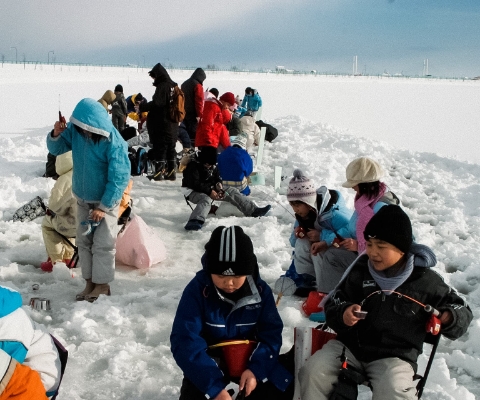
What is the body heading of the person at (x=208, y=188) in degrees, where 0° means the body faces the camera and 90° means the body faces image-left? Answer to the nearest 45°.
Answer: approximately 315°

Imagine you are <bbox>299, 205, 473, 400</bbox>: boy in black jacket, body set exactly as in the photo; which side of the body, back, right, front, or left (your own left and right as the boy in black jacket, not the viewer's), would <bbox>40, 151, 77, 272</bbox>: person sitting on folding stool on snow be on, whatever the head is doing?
right

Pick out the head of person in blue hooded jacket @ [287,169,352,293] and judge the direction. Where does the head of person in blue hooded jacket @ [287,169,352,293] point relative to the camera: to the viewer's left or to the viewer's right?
to the viewer's left

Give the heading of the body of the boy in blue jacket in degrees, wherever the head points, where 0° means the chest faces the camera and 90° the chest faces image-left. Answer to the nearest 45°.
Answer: approximately 0°

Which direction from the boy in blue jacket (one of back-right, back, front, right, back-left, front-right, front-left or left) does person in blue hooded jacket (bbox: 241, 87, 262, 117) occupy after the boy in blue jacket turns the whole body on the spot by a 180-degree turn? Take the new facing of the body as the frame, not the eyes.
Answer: front

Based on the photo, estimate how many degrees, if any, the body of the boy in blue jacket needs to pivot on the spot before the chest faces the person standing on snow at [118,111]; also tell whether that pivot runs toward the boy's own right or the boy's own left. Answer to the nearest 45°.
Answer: approximately 180°

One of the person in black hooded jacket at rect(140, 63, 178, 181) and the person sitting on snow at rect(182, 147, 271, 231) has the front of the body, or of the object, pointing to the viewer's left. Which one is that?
the person in black hooded jacket
